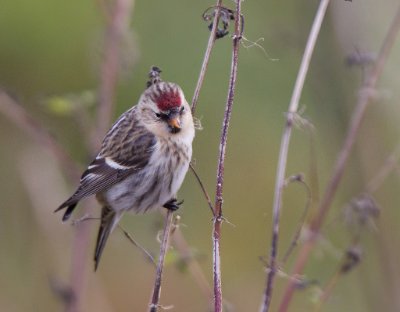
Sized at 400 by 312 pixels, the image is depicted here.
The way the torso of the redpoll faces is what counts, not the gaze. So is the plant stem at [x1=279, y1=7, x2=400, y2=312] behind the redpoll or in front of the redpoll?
in front

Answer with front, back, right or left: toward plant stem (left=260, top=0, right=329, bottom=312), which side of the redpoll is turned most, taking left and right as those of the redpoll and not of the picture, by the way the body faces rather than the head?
left

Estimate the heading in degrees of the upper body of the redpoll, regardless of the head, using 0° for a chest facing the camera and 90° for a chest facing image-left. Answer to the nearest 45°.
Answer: approximately 315°

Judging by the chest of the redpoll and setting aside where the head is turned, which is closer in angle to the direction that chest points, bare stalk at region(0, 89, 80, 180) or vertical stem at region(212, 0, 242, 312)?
the vertical stem

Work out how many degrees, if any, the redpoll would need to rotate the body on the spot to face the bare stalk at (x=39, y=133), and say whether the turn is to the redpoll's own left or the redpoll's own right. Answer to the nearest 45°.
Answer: approximately 135° to the redpoll's own right

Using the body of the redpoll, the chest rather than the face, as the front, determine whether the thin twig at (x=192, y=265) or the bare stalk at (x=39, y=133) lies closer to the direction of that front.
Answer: the thin twig
